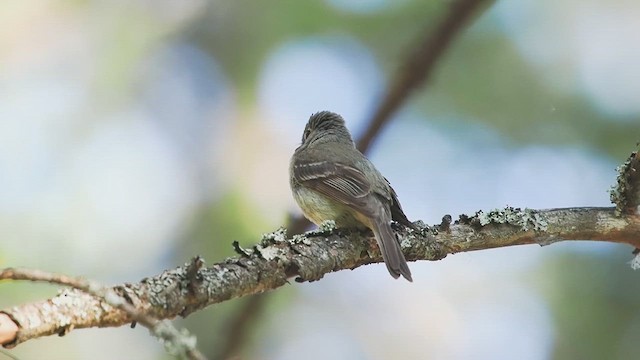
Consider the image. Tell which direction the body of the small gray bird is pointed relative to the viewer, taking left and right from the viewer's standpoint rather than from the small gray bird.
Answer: facing away from the viewer and to the left of the viewer

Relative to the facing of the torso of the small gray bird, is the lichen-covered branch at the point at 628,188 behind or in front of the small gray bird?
behind
